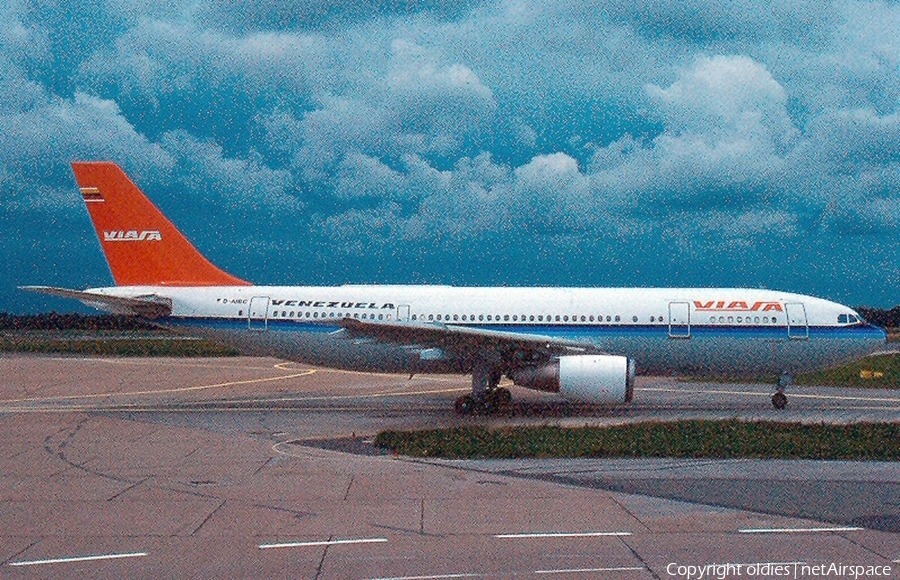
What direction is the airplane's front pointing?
to the viewer's right
